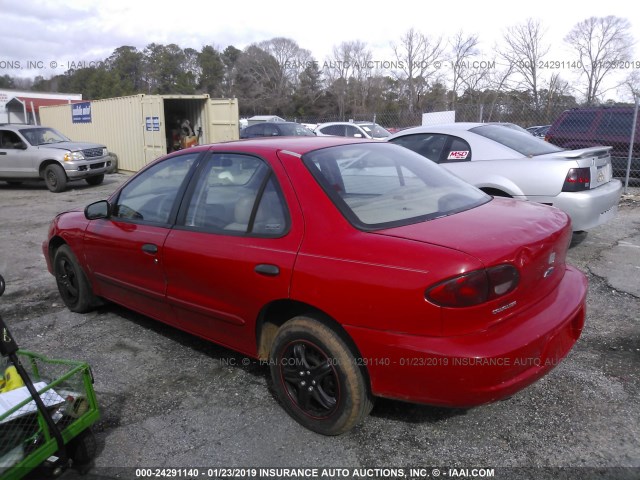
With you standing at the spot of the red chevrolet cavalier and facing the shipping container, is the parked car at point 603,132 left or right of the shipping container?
right

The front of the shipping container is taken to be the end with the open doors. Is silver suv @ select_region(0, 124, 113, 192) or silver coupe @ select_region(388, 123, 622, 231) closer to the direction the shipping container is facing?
the silver coupe

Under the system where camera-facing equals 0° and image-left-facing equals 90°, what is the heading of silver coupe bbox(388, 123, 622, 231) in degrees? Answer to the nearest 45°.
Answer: approximately 135°

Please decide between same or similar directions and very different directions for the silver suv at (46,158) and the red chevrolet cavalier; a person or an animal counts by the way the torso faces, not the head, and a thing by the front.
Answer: very different directions

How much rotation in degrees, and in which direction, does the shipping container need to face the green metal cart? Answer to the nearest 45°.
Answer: approximately 45° to its right

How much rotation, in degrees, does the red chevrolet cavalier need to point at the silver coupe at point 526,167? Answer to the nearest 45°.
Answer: approximately 90° to its right
